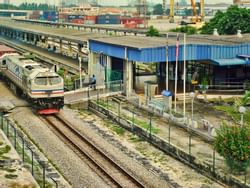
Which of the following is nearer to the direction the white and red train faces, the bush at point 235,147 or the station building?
the bush

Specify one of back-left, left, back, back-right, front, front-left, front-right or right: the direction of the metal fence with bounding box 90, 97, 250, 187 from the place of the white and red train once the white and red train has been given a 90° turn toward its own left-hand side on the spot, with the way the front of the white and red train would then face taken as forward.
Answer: right

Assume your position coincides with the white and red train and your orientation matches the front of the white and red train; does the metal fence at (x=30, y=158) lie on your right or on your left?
on your right

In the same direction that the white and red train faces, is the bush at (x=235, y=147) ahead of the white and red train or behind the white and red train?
ahead

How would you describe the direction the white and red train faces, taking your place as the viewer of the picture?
facing the viewer and to the right of the viewer

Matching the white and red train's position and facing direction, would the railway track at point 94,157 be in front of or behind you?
in front

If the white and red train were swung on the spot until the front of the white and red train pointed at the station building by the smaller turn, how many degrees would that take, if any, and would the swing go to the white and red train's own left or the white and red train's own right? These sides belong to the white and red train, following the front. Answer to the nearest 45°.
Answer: approximately 45° to the white and red train's own left

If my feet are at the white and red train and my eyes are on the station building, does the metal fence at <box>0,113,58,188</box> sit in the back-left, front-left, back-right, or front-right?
back-right
